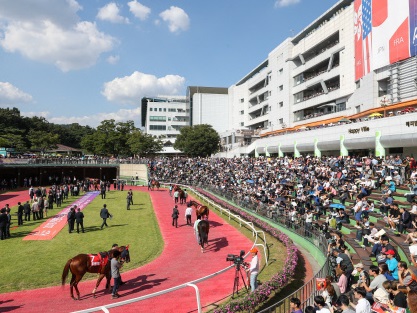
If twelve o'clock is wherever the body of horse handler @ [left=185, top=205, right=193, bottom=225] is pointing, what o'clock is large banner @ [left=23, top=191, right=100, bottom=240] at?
The large banner is roughly at 9 o'clock from the horse handler.

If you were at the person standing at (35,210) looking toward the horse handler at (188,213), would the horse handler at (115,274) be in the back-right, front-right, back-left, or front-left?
front-right

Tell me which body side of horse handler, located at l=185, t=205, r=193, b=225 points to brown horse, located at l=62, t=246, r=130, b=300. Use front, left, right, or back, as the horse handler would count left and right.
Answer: back

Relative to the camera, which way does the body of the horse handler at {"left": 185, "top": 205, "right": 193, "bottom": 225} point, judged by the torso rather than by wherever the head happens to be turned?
away from the camera

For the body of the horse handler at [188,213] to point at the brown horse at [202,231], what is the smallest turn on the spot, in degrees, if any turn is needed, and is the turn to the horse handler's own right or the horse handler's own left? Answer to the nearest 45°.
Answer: approximately 180°

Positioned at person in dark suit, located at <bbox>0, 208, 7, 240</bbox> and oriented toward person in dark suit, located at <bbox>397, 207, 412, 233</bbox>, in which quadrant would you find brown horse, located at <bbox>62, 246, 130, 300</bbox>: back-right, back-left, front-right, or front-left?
front-right

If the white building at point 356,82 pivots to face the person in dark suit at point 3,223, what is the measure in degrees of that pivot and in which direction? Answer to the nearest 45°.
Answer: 0° — it already faces them

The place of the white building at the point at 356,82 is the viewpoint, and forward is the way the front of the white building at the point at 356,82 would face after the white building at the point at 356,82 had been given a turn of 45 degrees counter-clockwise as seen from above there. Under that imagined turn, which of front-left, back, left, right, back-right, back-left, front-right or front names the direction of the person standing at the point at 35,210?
front-right

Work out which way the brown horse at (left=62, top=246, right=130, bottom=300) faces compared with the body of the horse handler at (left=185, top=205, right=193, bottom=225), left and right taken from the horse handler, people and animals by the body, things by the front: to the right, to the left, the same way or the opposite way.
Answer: to the right

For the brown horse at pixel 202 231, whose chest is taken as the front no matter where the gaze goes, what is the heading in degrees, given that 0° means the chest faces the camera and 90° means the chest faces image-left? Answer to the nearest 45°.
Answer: approximately 180°

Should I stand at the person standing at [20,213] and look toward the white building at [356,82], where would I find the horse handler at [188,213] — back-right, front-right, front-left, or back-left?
front-right

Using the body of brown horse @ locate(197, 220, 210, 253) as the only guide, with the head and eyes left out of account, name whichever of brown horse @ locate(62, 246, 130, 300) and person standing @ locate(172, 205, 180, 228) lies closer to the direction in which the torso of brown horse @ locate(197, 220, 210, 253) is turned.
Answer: the person standing
